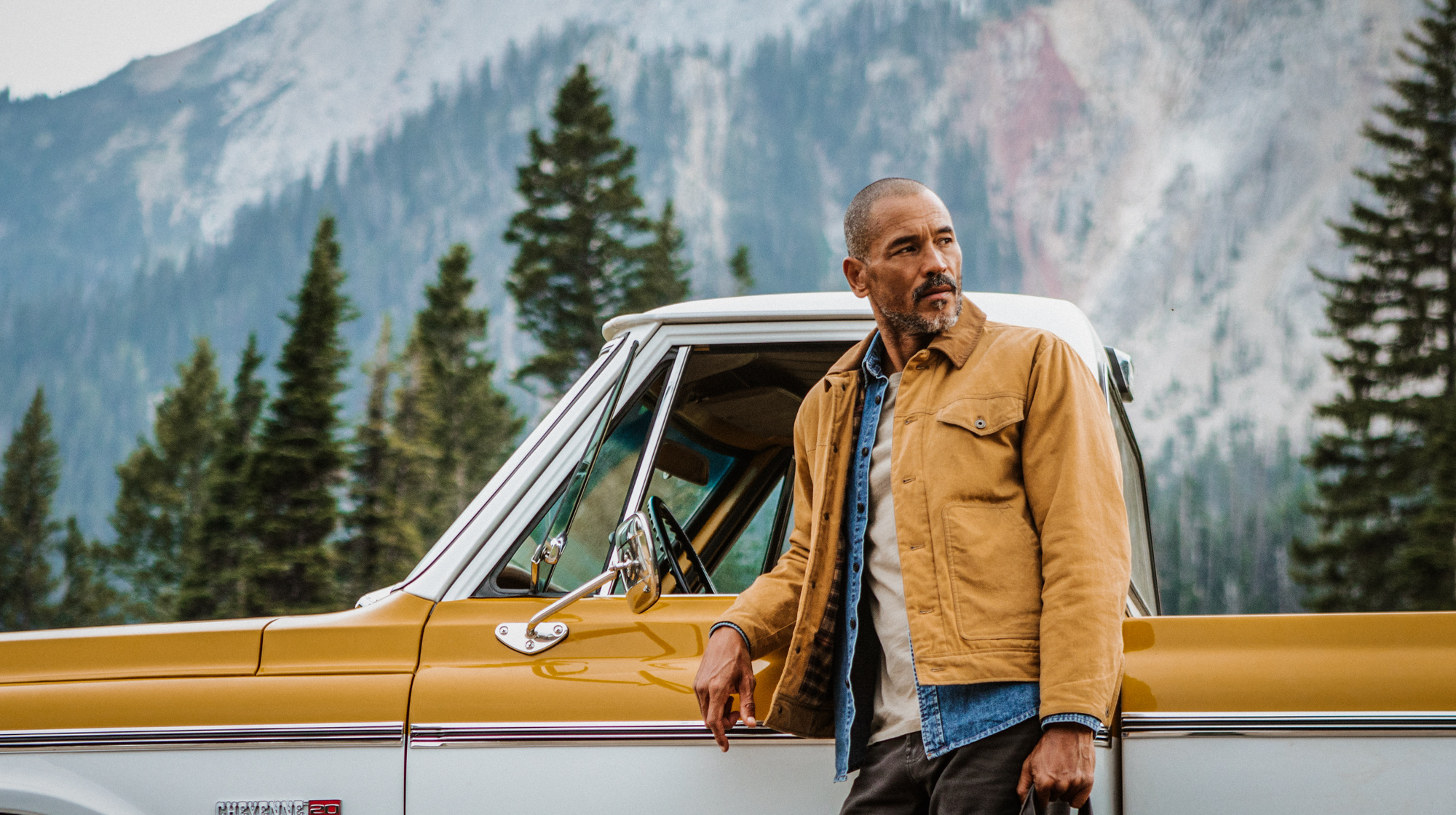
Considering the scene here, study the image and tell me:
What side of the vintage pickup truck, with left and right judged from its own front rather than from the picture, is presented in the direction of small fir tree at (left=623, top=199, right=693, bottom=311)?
right

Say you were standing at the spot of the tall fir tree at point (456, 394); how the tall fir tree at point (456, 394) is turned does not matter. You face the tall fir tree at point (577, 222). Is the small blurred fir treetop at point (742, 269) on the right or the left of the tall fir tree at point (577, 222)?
left

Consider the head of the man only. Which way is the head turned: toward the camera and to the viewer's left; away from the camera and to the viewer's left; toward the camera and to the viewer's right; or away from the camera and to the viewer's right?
toward the camera and to the viewer's right

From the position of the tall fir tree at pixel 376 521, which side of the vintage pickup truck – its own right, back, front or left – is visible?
right

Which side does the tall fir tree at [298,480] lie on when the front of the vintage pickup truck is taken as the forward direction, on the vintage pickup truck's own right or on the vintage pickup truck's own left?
on the vintage pickup truck's own right

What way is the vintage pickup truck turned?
to the viewer's left

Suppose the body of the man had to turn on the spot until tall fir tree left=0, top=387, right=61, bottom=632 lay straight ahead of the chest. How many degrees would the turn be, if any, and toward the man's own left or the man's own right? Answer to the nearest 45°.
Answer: approximately 90° to the man's own right

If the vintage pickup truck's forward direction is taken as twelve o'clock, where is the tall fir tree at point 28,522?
The tall fir tree is roughly at 2 o'clock from the vintage pickup truck.
